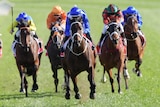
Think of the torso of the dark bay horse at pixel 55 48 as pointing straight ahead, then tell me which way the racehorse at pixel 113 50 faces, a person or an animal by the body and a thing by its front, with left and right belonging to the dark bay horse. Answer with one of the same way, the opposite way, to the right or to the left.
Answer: the same way

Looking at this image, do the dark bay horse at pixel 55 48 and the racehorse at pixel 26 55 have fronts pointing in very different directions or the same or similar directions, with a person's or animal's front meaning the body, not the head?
same or similar directions

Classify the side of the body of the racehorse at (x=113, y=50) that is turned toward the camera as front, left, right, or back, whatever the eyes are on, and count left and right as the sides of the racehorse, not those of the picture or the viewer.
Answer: front

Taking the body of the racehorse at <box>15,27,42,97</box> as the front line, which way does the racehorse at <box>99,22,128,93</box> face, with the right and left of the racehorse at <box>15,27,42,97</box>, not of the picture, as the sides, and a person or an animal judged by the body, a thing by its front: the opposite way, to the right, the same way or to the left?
the same way

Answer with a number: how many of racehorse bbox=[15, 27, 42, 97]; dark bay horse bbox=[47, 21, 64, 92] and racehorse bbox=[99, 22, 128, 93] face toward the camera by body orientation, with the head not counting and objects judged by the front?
3

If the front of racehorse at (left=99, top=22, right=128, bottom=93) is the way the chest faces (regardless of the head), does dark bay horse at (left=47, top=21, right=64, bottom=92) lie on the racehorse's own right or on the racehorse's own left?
on the racehorse's own right

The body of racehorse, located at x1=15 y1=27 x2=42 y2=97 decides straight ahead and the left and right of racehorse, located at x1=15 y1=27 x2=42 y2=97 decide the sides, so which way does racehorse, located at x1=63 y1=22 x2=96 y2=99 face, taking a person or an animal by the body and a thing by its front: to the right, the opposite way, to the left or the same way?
the same way

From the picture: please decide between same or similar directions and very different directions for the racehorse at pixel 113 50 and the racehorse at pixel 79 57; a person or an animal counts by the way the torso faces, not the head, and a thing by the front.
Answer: same or similar directions

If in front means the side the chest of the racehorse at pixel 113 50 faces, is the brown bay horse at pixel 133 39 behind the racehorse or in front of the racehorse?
behind

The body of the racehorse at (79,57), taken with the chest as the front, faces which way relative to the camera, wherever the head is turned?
toward the camera

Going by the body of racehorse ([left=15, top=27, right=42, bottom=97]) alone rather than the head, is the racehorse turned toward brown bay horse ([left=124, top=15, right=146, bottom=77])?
no
